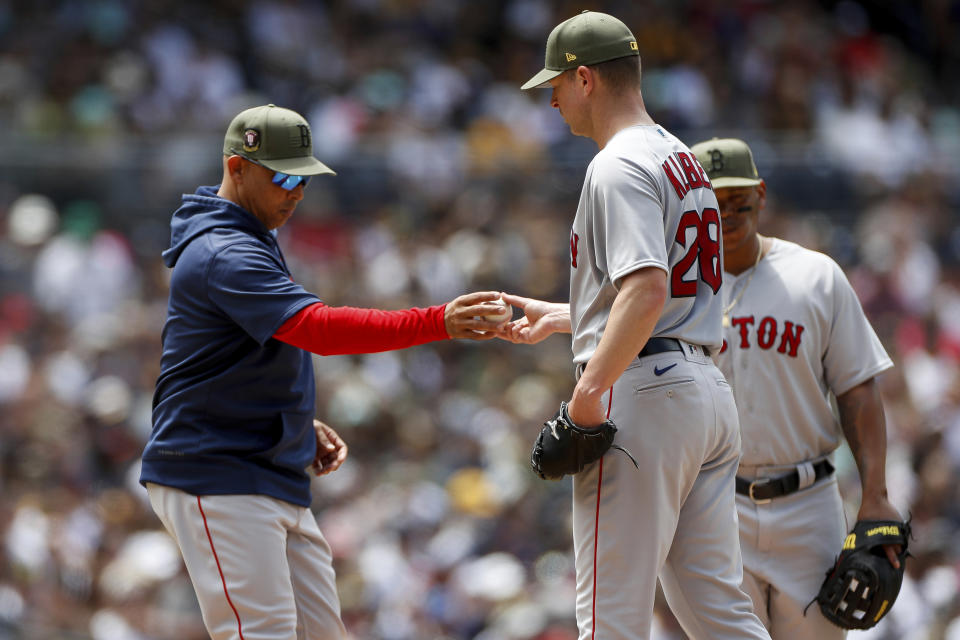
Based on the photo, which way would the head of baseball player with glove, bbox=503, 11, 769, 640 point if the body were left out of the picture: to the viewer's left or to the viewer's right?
to the viewer's left

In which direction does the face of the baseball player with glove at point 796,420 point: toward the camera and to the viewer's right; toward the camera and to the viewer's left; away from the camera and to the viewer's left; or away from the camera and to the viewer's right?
toward the camera and to the viewer's left

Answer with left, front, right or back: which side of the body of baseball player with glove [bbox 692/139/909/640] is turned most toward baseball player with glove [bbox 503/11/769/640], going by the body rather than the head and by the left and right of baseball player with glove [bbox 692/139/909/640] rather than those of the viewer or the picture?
front

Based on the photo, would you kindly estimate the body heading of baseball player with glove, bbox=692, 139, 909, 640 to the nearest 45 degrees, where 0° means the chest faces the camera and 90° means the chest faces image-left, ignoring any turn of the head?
approximately 45°
